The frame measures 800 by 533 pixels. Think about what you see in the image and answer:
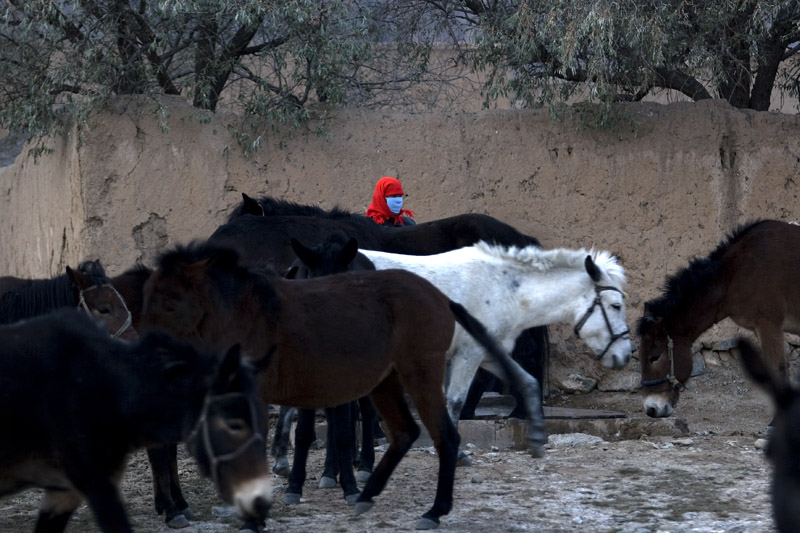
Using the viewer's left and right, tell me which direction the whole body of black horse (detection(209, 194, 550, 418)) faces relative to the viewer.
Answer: facing to the left of the viewer

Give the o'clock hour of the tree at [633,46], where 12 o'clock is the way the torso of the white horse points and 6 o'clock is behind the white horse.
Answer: The tree is roughly at 10 o'clock from the white horse.

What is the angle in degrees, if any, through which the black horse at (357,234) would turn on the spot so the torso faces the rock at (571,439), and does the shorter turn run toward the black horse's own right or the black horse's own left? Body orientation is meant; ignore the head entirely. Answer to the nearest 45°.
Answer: approximately 180°

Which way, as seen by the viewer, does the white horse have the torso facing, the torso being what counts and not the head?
to the viewer's right

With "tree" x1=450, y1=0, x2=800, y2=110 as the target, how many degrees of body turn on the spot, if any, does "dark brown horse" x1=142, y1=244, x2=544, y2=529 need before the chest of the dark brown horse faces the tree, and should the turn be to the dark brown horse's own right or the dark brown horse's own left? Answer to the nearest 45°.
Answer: approximately 135° to the dark brown horse's own right

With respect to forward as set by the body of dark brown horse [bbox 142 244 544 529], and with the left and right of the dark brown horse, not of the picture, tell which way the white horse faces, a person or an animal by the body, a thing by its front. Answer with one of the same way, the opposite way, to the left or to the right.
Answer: the opposite way

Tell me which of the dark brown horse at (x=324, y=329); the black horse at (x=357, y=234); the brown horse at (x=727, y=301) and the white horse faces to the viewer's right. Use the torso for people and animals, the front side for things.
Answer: the white horse

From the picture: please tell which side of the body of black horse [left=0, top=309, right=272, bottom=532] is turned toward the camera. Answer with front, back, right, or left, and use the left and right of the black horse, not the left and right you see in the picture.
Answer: right

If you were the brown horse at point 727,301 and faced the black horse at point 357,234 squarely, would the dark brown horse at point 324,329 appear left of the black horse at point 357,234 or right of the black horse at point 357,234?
left

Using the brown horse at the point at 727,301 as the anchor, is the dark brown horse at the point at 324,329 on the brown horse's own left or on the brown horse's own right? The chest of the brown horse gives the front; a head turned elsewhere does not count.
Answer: on the brown horse's own left

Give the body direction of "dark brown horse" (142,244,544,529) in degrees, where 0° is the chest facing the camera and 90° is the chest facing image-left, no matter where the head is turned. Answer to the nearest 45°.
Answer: approximately 90°

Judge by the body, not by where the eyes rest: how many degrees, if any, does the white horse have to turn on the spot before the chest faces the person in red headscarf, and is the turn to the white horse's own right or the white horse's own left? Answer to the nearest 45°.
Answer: approximately 135° to the white horse's own left

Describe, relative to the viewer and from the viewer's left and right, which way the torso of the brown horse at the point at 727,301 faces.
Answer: facing to the left of the viewer

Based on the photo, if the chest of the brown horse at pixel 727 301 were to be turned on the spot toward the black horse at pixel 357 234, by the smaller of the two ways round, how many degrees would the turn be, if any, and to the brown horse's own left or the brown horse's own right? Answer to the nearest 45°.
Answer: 0° — it already faces it

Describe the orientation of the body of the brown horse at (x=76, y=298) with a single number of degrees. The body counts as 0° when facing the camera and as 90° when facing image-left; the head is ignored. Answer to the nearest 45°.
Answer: approximately 270°

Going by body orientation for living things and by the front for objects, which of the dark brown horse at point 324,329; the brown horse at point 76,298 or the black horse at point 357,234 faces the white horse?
the brown horse at point 76,298

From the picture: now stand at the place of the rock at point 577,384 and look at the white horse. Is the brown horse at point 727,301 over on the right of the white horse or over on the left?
left
